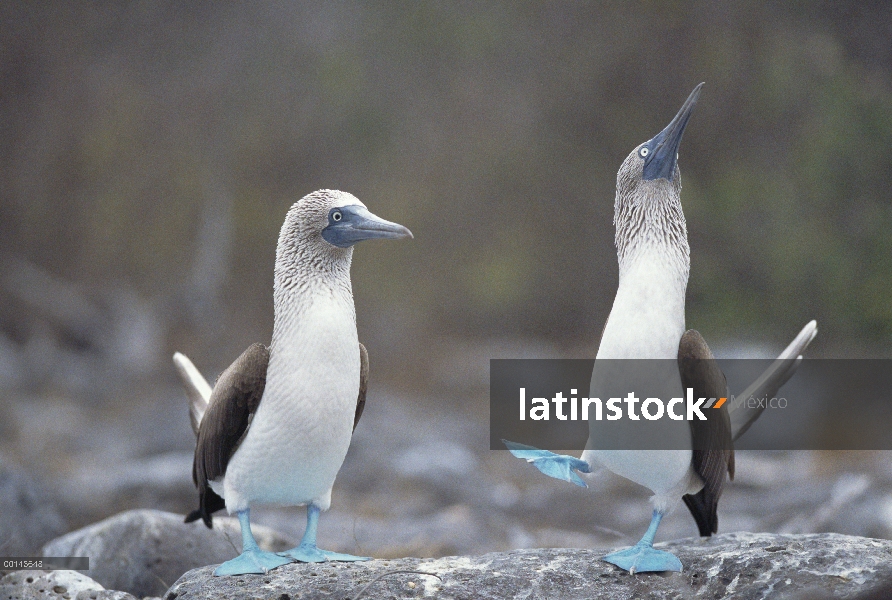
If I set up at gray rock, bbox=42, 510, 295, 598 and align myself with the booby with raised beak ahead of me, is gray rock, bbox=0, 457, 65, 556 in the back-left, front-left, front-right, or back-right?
back-left

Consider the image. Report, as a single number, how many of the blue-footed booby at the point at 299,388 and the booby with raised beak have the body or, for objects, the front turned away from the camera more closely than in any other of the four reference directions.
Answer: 0

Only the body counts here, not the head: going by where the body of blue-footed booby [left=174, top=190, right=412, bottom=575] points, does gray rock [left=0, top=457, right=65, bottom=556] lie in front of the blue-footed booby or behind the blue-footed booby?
behind

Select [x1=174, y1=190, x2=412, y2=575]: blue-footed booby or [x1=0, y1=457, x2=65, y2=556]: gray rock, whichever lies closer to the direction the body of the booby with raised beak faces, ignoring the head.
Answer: the blue-footed booby

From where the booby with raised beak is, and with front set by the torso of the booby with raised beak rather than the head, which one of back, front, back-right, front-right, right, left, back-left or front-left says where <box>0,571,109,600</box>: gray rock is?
front-right

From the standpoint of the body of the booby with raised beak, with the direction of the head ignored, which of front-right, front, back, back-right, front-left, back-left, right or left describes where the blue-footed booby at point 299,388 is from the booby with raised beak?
front-right
